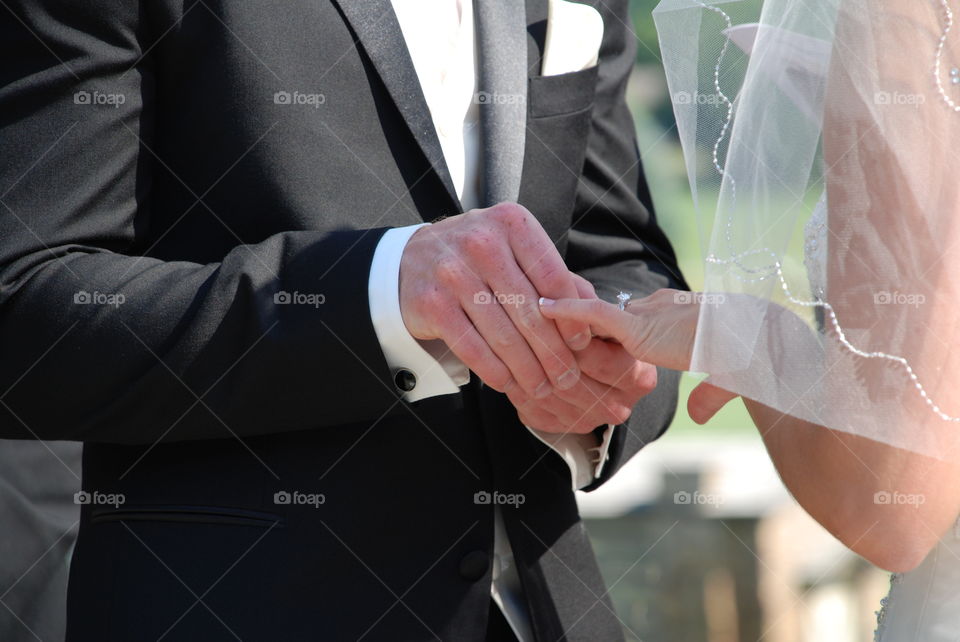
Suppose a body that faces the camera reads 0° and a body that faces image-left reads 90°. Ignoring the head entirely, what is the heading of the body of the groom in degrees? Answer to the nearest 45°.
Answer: approximately 315°

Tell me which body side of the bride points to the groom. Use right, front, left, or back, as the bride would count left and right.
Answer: front

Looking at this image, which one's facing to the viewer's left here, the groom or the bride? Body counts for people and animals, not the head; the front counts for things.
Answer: the bride

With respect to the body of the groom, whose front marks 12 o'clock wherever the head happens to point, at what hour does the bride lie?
The bride is roughly at 11 o'clock from the groom.

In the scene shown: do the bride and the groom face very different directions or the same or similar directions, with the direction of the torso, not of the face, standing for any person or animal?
very different directions

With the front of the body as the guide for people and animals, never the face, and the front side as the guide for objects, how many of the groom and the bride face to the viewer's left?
1

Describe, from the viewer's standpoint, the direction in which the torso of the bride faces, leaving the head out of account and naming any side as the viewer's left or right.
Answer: facing to the left of the viewer
